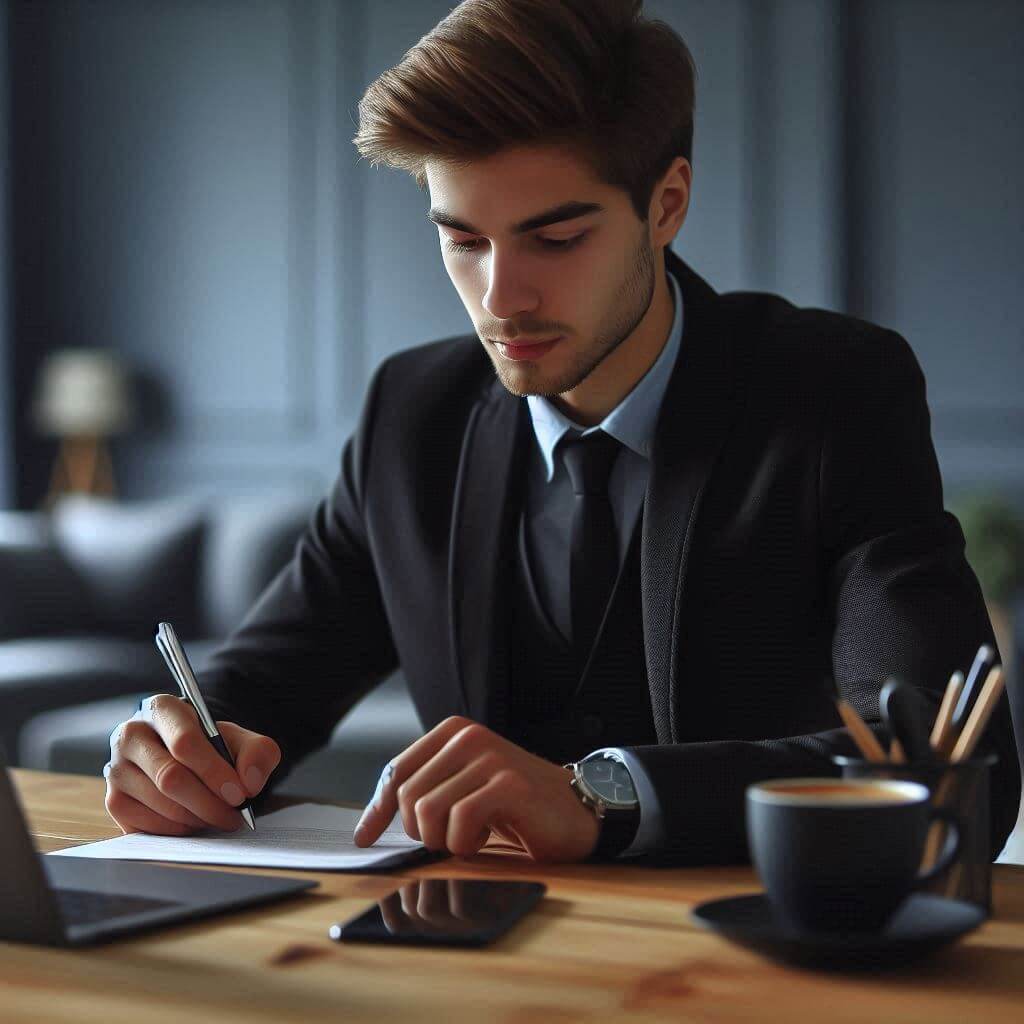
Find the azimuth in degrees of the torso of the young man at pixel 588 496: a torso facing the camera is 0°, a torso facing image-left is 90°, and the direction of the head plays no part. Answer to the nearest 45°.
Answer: approximately 45°

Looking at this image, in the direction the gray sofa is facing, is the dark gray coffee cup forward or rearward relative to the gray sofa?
forward

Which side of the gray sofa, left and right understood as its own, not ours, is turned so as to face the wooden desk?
front

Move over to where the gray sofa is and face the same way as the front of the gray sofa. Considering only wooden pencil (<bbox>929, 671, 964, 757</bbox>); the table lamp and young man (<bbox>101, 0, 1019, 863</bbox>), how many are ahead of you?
2

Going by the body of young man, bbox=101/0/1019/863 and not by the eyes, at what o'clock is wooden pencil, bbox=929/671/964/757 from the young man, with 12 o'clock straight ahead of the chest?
The wooden pencil is roughly at 10 o'clock from the young man.

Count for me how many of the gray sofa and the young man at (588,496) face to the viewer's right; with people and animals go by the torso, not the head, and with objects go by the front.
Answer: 0

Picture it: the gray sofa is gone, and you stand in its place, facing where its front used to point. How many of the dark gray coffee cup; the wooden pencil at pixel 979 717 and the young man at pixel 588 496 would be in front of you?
3

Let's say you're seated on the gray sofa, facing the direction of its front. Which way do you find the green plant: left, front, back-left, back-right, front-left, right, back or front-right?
left

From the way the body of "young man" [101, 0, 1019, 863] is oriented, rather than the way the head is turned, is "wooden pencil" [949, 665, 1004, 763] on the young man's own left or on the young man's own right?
on the young man's own left

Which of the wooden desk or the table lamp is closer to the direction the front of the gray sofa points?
the wooden desk

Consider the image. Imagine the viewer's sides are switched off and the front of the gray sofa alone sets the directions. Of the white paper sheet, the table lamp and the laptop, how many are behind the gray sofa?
1
